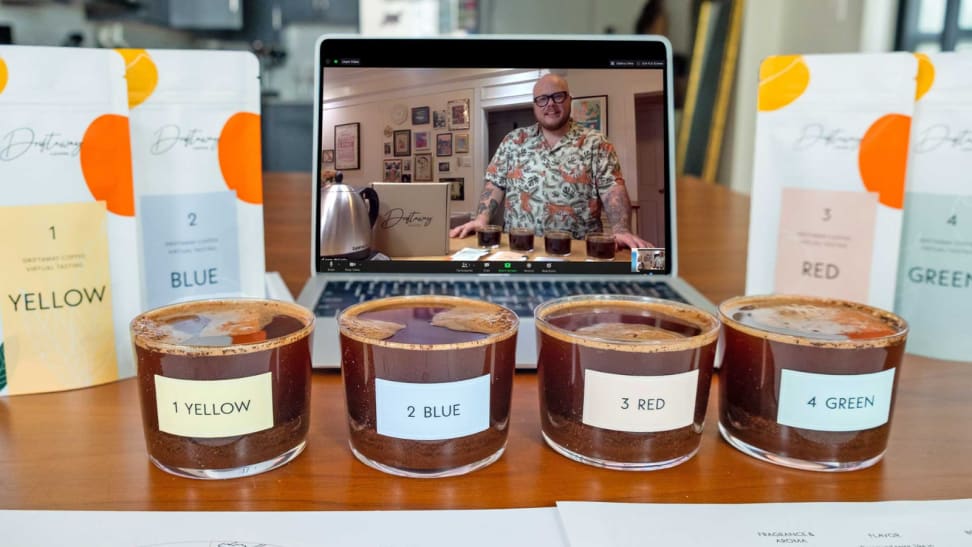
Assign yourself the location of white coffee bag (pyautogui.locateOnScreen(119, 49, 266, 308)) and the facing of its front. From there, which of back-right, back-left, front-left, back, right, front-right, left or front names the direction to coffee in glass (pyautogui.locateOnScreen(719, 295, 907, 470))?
front-left

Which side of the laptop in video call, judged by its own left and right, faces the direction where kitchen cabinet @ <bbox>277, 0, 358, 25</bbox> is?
back

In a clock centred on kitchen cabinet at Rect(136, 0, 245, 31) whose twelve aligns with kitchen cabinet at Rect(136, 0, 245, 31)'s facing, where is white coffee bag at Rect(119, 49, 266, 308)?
The white coffee bag is roughly at 12 o'clock from the kitchen cabinet.

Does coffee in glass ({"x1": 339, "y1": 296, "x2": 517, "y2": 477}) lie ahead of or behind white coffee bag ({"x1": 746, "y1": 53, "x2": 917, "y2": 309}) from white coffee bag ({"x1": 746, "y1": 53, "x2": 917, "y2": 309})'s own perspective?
ahead

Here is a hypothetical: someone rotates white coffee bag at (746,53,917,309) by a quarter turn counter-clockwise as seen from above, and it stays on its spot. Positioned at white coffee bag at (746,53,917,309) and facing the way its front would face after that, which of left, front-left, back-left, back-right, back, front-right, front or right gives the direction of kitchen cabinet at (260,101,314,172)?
back-left

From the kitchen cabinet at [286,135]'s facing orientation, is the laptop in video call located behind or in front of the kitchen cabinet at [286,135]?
in front

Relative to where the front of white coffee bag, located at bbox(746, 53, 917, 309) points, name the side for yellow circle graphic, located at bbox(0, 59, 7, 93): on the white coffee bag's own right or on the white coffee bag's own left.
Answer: on the white coffee bag's own right
